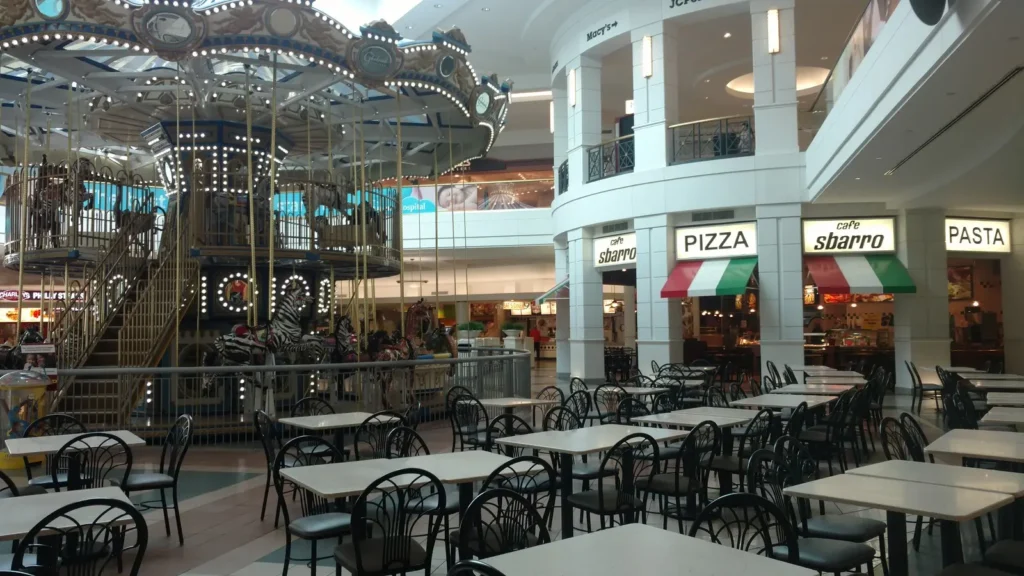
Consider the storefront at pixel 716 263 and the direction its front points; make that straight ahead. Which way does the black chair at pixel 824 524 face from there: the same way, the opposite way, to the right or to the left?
to the left

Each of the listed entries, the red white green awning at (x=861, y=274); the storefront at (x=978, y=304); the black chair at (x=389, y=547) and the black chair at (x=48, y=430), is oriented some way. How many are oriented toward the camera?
3

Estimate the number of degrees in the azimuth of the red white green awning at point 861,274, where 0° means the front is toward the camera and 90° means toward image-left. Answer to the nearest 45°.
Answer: approximately 0°

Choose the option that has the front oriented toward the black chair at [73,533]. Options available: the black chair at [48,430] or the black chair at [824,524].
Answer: the black chair at [48,430]

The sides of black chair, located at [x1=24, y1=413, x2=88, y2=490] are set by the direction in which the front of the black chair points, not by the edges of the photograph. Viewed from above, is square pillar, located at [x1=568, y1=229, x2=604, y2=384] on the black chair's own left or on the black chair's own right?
on the black chair's own left

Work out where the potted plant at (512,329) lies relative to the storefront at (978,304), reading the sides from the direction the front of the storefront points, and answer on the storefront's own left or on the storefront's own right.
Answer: on the storefront's own right

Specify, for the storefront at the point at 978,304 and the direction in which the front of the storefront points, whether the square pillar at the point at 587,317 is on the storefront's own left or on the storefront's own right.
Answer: on the storefront's own right

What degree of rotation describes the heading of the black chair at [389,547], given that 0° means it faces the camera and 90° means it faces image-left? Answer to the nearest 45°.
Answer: approximately 135°

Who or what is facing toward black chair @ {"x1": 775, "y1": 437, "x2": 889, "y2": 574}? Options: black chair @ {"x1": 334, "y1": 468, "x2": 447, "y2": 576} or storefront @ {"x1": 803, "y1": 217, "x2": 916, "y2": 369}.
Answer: the storefront

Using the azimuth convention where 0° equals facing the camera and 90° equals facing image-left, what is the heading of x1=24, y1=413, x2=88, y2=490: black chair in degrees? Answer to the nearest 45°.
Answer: approximately 0°
